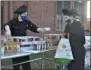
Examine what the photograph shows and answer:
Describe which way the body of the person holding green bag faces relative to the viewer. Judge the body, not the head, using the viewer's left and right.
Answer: facing to the left of the viewer
